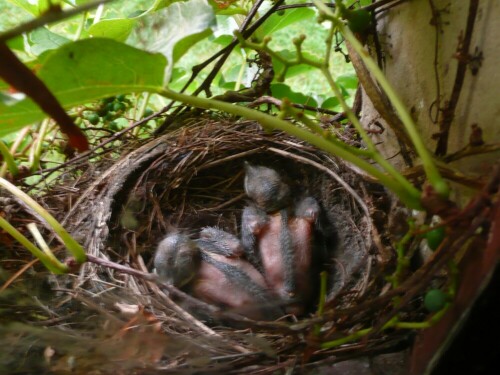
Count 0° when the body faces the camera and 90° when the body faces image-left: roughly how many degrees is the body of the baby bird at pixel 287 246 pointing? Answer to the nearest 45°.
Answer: approximately 180°

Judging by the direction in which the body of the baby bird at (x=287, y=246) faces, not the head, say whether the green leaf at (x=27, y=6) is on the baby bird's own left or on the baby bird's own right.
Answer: on the baby bird's own left
